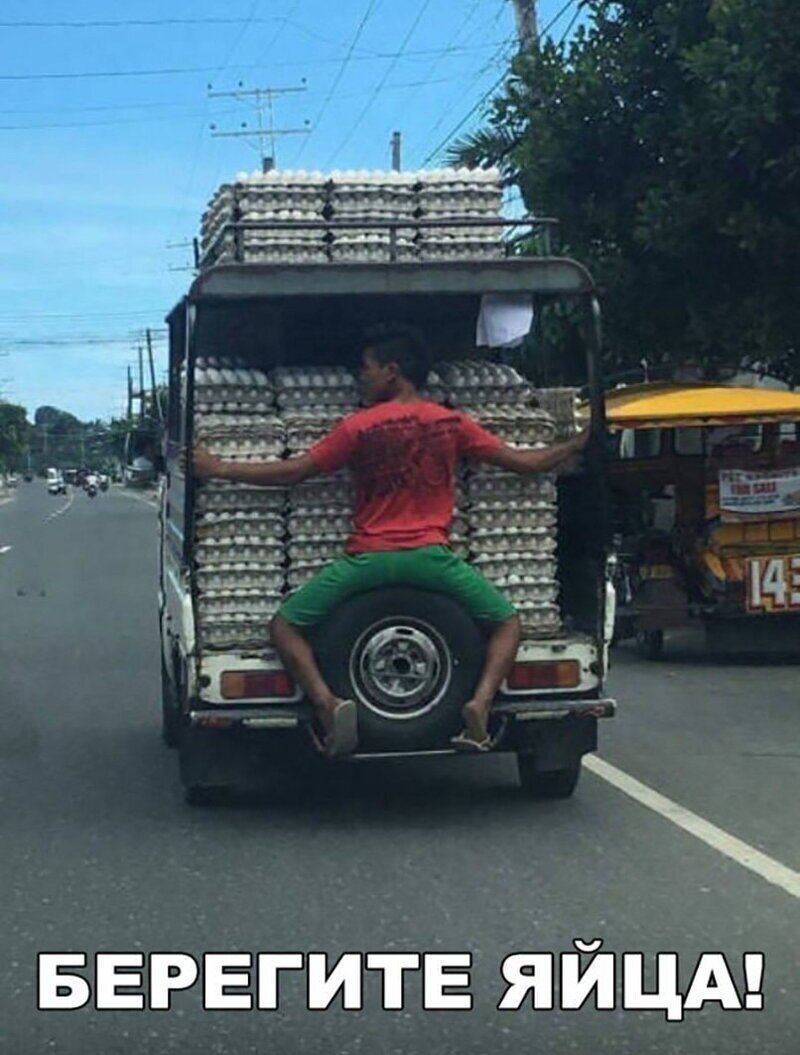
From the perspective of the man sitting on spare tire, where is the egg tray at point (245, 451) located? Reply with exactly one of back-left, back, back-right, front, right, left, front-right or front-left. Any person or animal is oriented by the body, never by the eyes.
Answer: left

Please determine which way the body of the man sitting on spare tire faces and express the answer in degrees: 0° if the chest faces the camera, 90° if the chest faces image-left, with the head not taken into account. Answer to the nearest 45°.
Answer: approximately 180°

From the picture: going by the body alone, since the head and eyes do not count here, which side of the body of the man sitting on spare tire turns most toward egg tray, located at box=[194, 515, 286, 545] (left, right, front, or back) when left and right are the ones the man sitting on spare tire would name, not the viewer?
left

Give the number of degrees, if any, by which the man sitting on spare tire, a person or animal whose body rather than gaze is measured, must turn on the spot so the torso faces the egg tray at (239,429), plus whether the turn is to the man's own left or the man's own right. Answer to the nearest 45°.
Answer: approximately 90° to the man's own left

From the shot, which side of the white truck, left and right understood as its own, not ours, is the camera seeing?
back

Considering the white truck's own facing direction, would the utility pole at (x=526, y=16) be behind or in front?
in front

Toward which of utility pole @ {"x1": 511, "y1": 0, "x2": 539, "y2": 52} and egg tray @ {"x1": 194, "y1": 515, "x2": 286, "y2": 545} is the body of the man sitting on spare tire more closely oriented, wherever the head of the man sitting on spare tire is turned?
the utility pole
